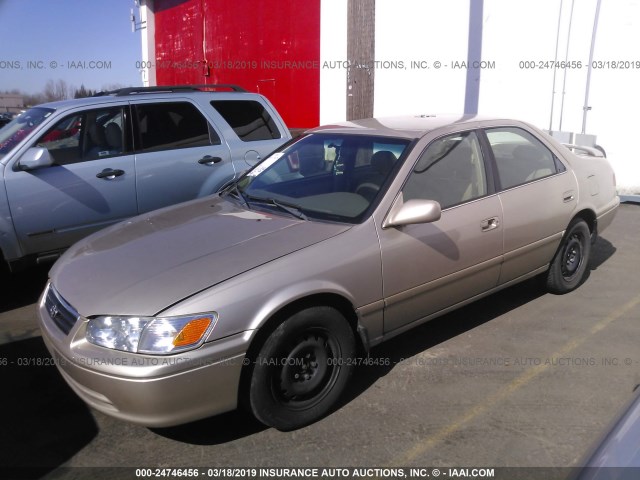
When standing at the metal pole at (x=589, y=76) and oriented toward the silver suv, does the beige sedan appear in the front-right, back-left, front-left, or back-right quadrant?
front-left

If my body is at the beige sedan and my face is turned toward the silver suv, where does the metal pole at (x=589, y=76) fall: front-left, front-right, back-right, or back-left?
front-right

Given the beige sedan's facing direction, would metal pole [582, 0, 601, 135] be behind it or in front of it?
behind

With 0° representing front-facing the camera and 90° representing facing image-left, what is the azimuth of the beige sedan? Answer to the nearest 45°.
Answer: approximately 45°

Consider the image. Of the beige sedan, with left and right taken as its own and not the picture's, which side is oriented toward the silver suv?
right

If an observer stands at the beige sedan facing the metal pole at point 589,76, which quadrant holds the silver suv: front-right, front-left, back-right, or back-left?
front-left
